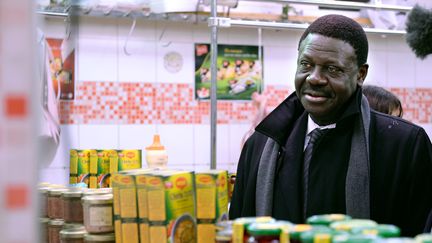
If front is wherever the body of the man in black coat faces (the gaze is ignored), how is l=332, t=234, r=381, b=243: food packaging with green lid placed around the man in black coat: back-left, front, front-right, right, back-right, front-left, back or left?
front-left

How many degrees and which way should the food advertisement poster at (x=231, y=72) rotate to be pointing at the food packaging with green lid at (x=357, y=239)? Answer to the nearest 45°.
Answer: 0° — it already faces it

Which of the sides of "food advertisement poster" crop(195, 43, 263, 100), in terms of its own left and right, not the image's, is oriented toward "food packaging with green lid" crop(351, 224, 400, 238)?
front

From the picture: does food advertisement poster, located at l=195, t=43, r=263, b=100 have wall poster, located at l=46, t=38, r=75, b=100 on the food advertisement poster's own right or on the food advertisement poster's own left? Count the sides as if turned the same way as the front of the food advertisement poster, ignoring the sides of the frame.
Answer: on the food advertisement poster's own right

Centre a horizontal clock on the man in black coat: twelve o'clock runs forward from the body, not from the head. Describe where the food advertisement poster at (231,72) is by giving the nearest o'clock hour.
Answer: The food advertisement poster is roughly at 4 o'clock from the man in black coat.

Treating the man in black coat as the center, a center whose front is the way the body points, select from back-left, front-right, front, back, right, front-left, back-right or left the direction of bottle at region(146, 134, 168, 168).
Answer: right

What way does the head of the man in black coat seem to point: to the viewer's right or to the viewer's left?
to the viewer's left

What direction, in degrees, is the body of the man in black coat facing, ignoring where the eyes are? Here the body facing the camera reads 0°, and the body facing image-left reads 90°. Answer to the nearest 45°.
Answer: approximately 45°

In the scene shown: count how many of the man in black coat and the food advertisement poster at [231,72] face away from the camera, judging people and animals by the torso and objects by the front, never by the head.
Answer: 0

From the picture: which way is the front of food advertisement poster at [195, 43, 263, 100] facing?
toward the camera

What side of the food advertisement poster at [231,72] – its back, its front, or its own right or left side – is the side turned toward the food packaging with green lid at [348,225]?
front
